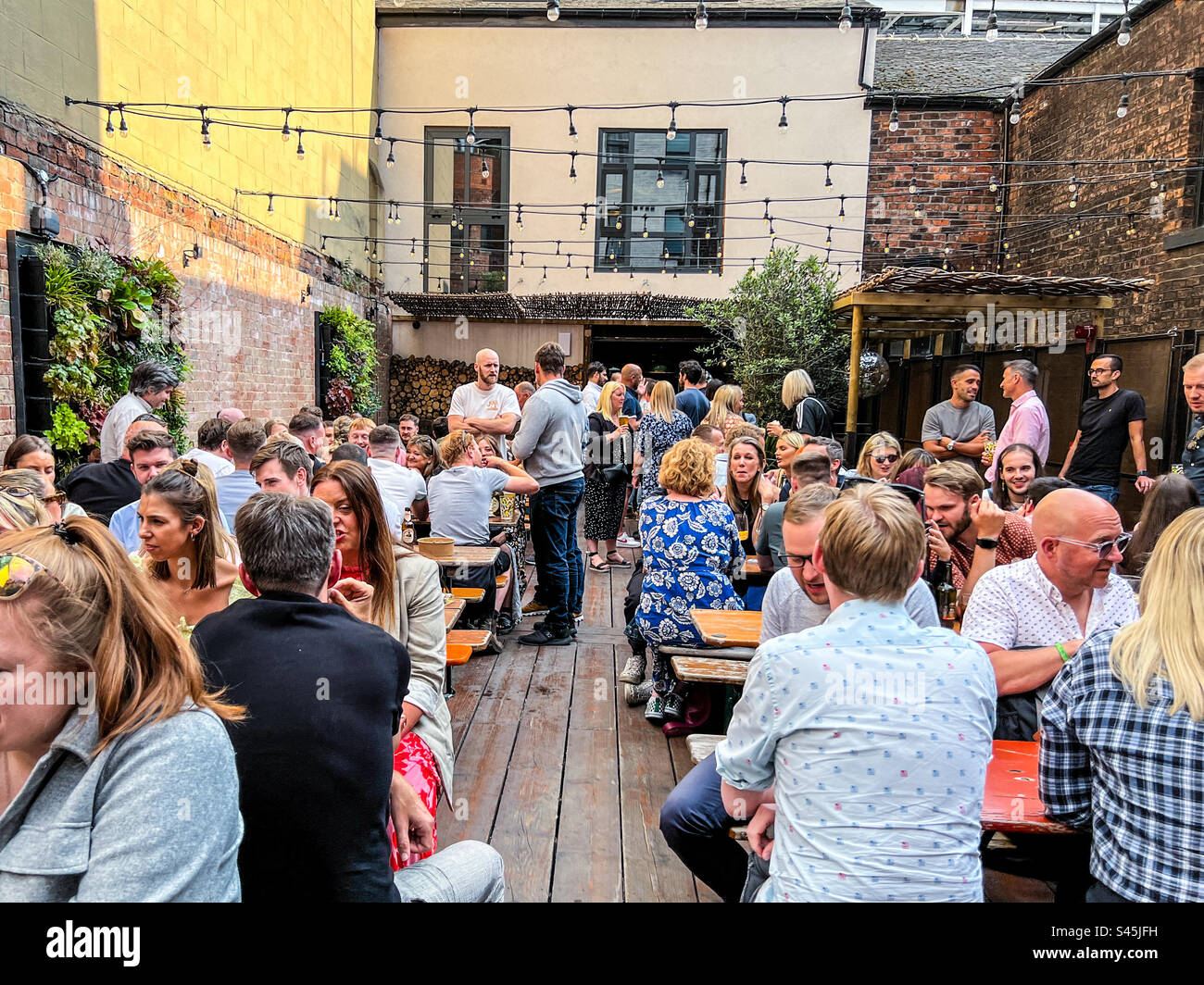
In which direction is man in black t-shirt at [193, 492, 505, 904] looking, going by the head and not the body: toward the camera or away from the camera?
away from the camera

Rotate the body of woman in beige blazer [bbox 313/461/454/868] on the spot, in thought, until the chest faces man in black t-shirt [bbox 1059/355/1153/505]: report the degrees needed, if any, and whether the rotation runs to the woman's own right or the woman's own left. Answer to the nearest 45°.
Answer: approximately 180°

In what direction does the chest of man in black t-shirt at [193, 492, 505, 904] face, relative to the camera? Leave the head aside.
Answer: away from the camera

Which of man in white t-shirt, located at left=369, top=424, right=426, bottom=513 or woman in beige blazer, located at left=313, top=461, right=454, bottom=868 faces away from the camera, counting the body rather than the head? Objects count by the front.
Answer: the man in white t-shirt

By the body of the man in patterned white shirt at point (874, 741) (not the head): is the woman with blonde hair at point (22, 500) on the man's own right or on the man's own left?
on the man's own left

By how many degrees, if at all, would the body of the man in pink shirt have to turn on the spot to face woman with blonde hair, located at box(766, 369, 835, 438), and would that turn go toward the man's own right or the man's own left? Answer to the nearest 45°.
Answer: approximately 45° to the man's own right

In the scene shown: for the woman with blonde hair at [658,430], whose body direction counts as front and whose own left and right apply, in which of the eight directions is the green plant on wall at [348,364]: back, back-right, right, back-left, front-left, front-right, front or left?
front-left

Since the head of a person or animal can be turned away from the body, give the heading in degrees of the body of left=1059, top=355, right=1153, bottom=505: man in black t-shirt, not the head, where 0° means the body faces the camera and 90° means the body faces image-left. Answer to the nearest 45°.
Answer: approximately 45°

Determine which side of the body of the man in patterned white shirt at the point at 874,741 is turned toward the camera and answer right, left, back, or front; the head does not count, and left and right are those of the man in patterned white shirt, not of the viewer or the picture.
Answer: back

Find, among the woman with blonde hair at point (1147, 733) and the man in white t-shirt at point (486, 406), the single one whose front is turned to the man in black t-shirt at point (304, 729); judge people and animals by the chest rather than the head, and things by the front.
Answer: the man in white t-shirt

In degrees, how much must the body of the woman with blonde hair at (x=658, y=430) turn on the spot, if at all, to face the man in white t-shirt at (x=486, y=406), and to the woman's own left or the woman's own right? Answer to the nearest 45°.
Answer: approximately 135° to the woman's own left

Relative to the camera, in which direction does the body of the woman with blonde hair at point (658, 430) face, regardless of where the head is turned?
away from the camera

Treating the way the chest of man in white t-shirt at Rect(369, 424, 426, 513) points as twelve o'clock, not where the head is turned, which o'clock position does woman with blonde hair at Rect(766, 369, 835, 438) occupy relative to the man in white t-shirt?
The woman with blonde hair is roughly at 2 o'clock from the man in white t-shirt.

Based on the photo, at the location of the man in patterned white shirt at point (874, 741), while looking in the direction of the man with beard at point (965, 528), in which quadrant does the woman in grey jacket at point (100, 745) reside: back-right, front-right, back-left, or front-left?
back-left

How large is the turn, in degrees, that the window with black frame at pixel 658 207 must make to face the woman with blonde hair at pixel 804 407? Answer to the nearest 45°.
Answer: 0° — it already faces them

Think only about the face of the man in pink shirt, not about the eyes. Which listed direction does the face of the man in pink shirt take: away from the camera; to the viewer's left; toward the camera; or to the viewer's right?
to the viewer's left

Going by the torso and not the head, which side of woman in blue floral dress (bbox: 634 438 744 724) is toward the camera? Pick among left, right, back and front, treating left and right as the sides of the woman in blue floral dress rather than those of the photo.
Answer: back

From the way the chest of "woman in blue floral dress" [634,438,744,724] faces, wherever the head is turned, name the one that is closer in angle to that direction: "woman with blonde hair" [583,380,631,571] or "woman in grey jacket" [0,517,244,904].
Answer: the woman with blonde hair
